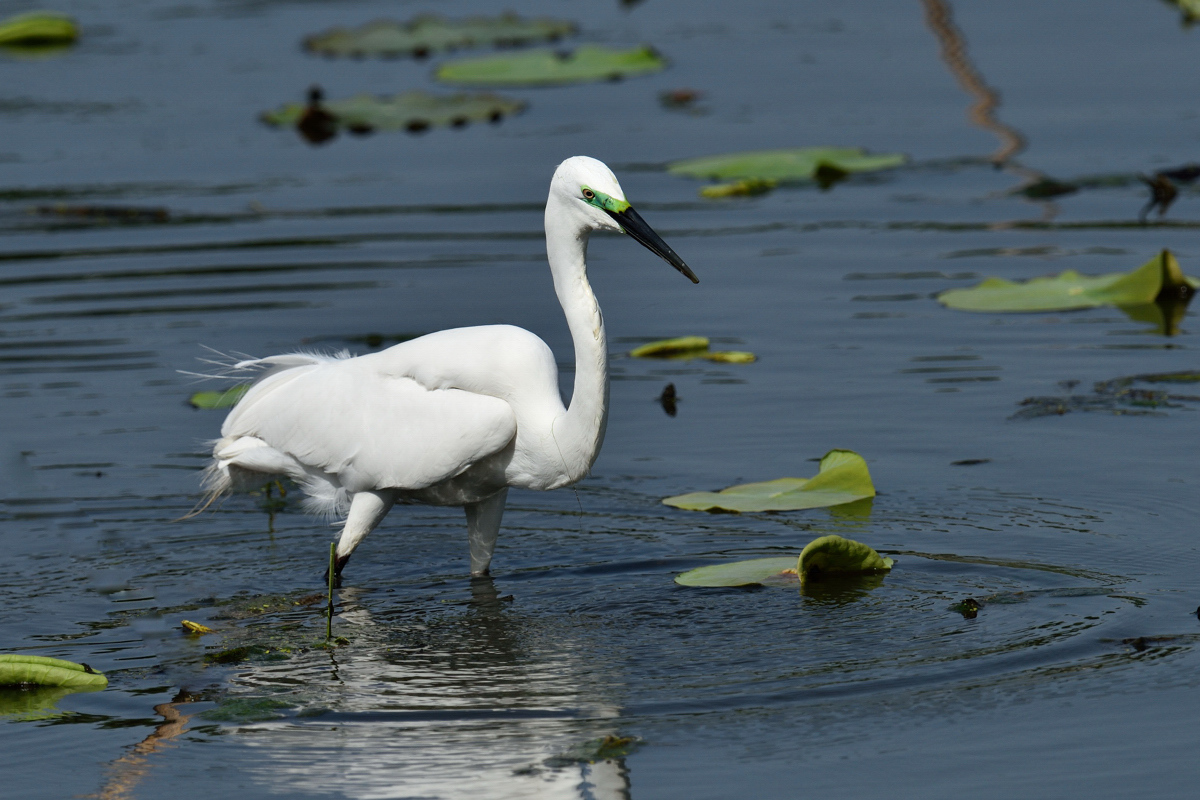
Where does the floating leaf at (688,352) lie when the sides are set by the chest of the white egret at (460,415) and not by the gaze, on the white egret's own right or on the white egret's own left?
on the white egret's own left

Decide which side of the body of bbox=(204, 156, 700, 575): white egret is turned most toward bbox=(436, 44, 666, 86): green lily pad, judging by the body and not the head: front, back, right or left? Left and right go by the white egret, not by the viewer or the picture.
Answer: left

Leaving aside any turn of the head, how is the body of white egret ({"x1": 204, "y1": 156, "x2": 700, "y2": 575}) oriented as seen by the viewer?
to the viewer's right

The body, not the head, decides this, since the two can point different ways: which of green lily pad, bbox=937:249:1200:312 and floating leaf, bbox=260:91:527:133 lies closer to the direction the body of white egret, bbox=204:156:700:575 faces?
the green lily pad

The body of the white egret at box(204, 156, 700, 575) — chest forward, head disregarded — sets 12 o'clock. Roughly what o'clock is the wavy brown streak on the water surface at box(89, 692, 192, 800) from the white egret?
The wavy brown streak on the water surface is roughly at 4 o'clock from the white egret.

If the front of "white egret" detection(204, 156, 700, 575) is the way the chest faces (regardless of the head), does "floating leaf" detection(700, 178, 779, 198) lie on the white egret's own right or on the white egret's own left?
on the white egret's own left

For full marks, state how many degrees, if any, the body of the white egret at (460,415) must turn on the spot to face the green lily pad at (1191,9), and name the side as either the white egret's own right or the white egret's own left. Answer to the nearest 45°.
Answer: approximately 45° to the white egret's own left

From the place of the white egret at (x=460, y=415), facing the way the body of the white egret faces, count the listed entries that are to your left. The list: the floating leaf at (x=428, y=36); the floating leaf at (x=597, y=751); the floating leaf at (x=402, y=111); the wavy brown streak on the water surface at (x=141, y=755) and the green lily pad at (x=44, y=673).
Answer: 2

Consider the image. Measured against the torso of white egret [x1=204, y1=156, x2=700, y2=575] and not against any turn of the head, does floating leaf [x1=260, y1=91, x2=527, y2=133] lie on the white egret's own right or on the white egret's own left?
on the white egret's own left

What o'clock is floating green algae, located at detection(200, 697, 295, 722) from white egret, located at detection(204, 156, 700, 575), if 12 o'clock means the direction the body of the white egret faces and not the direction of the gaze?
The floating green algae is roughly at 4 o'clock from the white egret.

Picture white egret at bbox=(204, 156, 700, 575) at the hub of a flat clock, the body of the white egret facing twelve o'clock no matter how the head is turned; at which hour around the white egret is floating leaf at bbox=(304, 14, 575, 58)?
The floating leaf is roughly at 9 o'clock from the white egret.

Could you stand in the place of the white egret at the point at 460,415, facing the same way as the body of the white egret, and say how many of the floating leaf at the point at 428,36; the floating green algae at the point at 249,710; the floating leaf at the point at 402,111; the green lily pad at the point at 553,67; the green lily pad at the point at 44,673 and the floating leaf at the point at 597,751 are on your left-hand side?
3

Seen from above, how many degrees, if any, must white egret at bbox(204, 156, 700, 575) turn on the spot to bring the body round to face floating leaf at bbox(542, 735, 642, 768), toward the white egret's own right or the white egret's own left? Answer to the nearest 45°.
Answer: approximately 90° to the white egret's own right

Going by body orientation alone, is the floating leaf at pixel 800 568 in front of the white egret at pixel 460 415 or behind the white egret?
in front
